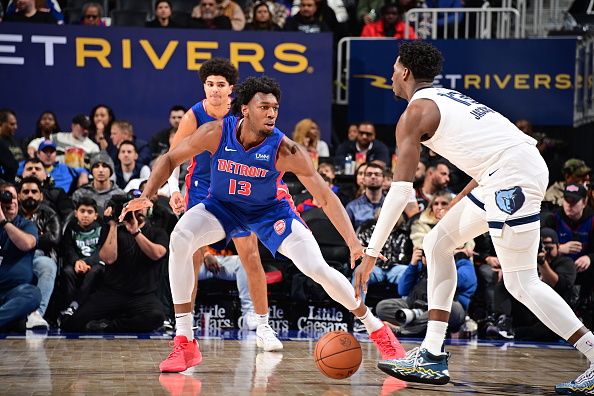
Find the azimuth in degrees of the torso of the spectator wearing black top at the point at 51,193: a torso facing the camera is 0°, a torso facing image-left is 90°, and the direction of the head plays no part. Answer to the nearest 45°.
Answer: approximately 0°

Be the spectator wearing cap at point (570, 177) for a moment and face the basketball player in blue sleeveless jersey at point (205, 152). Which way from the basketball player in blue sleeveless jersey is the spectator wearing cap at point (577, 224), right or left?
left

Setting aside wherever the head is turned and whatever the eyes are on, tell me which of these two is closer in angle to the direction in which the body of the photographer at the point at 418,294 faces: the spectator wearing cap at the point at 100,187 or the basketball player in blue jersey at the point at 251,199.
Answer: the basketball player in blue jersey

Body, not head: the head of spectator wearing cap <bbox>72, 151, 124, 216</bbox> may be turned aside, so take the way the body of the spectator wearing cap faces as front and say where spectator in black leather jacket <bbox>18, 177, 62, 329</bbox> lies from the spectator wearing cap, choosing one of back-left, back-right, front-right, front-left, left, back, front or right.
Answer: front-right

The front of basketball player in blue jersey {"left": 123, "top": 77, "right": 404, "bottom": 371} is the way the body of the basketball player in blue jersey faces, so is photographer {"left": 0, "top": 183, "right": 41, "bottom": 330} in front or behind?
behind

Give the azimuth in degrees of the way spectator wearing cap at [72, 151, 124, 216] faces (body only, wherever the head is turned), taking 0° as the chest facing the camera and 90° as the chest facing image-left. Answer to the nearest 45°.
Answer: approximately 0°

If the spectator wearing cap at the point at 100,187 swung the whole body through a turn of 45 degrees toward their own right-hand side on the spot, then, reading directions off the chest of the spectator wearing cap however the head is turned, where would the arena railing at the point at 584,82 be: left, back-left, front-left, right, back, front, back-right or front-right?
back-left

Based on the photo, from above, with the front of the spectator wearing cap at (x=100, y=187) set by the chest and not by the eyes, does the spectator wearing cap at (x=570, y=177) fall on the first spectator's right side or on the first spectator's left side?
on the first spectator's left side

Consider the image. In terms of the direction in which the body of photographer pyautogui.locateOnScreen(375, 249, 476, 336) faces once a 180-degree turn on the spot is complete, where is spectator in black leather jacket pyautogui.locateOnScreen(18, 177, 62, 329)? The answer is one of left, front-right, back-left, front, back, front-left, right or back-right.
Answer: left

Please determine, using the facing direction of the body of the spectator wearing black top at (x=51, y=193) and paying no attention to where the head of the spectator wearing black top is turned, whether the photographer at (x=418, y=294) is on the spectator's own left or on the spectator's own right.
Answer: on the spectator's own left

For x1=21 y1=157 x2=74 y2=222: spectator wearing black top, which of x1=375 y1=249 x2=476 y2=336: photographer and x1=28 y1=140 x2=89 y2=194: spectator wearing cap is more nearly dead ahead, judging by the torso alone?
the photographer

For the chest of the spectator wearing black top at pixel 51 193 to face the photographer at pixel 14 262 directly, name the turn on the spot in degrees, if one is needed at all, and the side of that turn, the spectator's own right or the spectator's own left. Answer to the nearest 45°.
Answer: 0° — they already face them
